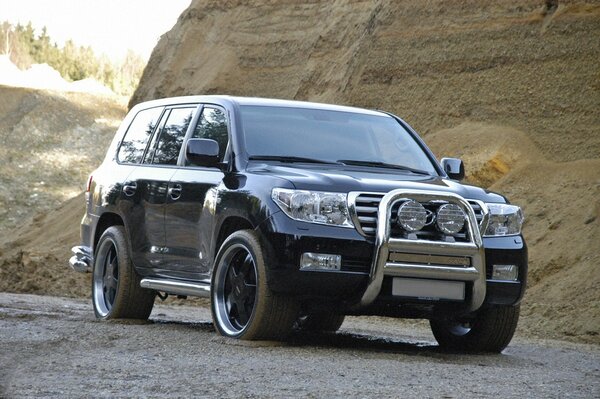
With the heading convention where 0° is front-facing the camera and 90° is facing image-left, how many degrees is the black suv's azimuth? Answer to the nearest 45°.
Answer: approximately 315°
